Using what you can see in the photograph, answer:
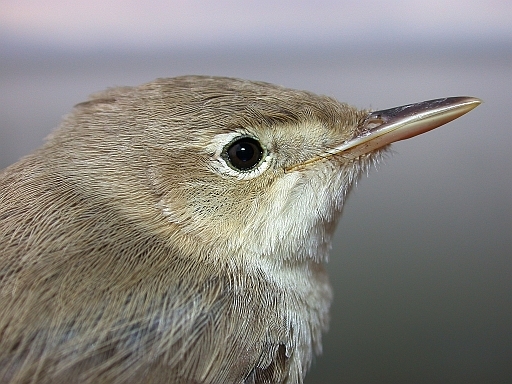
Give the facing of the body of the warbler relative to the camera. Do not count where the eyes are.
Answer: to the viewer's right
